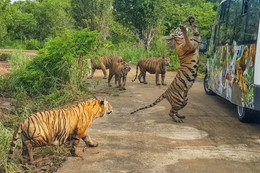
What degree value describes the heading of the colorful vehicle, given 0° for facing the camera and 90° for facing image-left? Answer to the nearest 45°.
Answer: approximately 135°

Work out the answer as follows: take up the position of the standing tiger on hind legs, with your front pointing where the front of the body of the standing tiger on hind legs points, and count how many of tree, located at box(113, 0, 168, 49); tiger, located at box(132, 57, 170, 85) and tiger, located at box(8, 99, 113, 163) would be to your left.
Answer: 2

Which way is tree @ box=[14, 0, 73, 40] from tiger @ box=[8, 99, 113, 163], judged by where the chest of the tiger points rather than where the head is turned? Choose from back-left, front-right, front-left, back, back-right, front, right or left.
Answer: left

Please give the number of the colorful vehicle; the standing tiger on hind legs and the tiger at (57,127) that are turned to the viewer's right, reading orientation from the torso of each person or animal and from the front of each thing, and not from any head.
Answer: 2

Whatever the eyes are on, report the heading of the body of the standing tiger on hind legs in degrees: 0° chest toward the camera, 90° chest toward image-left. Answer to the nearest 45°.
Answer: approximately 270°

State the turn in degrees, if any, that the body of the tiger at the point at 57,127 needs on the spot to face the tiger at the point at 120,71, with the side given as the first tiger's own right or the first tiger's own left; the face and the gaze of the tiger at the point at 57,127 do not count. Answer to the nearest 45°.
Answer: approximately 90° to the first tiger's own left

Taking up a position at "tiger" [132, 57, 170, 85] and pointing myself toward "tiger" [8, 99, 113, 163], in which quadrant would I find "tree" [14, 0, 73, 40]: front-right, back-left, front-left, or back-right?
back-right

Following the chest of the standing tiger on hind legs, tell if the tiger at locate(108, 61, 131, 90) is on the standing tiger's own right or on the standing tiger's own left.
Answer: on the standing tiger's own left

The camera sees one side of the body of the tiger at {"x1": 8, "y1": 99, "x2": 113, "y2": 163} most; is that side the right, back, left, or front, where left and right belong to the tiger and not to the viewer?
right

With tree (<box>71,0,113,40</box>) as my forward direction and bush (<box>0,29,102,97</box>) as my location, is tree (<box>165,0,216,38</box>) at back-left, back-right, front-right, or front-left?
front-right

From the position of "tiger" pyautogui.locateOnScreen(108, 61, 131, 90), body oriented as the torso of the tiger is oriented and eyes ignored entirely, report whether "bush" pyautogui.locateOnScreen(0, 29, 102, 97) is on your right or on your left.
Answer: on your right
